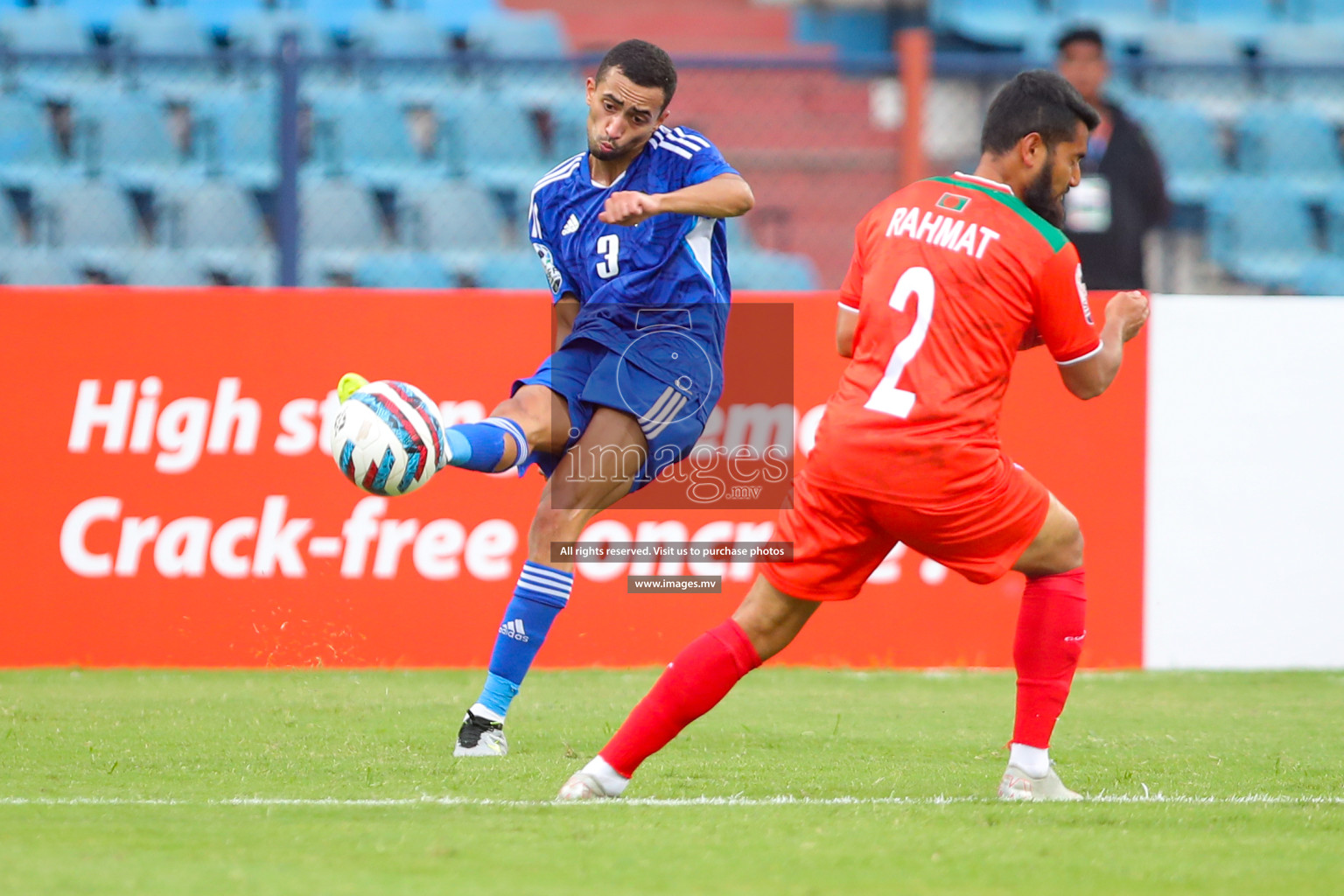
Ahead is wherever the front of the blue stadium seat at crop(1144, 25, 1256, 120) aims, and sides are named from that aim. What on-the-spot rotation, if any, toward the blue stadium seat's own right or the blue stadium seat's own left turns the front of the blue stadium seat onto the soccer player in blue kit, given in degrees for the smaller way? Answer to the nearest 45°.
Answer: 0° — it already faces them

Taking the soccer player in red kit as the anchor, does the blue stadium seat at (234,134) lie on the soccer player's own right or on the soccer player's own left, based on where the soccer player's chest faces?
on the soccer player's own left

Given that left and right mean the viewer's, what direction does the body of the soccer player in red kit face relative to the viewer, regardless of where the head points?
facing away from the viewer and to the right of the viewer

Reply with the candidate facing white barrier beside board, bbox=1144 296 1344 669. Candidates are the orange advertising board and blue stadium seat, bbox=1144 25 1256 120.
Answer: the blue stadium seat

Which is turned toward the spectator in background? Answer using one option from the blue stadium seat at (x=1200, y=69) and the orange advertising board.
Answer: the blue stadium seat

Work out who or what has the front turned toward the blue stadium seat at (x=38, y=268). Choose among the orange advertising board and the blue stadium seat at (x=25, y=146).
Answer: the blue stadium seat at (x=25, y=146)

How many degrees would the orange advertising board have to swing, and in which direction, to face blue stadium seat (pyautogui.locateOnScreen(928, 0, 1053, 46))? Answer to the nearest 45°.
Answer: approximately 135° to its left

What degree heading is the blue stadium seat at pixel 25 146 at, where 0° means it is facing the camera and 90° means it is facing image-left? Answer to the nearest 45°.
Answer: approximately 0°

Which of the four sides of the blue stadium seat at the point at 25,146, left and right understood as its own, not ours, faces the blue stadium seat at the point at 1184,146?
left

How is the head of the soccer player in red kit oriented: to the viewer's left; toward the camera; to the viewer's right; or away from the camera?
to the viewer's right

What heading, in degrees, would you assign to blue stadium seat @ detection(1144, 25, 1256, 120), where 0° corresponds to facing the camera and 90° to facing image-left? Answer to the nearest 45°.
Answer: approximately 0°

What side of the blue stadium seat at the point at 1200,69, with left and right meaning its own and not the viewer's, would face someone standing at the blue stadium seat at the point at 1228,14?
back
